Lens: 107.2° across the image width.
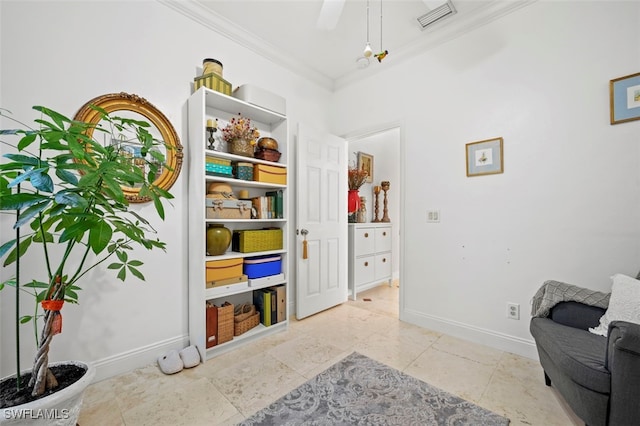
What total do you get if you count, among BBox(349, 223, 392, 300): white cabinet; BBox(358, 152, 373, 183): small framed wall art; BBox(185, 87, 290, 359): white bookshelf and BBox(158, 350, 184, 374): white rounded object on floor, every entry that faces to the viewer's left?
0

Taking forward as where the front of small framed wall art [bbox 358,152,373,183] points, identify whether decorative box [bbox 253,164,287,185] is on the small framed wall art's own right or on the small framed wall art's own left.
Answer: on the small framed wall art's own right

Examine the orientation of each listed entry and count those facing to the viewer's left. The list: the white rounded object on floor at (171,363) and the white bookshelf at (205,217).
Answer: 0

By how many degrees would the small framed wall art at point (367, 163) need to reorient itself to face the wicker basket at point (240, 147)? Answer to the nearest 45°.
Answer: approximately 90° to its right

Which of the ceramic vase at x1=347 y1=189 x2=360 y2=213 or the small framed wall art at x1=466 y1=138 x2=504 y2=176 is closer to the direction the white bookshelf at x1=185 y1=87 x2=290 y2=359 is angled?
the small framed wall art

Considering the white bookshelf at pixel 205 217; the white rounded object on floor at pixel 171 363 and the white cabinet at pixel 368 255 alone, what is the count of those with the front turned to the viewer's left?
0

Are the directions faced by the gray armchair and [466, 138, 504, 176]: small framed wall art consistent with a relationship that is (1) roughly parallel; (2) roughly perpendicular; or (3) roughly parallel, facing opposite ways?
roughly parallel

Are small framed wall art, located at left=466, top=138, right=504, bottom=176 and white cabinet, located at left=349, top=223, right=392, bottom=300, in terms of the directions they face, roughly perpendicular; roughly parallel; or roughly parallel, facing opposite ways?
roughly perpendicular

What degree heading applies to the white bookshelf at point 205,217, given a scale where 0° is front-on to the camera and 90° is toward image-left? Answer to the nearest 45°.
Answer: approximately 315°

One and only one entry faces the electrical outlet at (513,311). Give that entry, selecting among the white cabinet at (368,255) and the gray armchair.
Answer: the white cabinet

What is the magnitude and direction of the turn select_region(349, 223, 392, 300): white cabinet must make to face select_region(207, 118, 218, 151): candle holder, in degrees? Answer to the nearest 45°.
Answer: approximately 90° to its right

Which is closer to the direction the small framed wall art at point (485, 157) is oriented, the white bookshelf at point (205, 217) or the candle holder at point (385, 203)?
the white bookshelf

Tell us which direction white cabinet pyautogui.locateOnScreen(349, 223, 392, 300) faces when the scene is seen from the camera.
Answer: facing the viewer and to the right of the viewer

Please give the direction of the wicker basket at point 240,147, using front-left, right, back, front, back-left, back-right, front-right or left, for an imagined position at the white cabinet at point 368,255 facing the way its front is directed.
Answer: right
